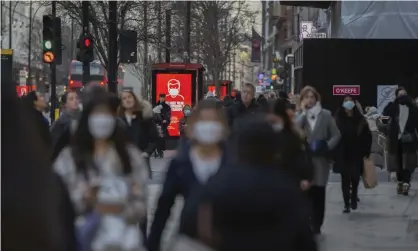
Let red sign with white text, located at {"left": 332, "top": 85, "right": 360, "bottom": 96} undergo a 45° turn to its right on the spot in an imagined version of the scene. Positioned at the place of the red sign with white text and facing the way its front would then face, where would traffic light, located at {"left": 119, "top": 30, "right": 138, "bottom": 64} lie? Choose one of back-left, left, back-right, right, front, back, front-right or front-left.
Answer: front

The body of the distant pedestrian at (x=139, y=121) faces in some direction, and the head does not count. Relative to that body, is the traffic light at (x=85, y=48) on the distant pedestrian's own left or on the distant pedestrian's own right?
on the distant pedestrian's own right

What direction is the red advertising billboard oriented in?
toward the camera

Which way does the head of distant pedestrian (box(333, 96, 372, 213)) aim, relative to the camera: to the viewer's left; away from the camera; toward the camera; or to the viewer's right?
toward the camera

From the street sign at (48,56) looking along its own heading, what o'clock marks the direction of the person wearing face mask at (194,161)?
The person wearing face mask is roughly at 12 o'clock from the street sign.

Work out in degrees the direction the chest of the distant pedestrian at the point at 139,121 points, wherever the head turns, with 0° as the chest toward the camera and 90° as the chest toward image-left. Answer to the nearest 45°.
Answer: approximately 45°

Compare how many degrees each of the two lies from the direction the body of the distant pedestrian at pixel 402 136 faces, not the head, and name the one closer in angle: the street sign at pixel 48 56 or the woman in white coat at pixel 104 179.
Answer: the woman in white coat

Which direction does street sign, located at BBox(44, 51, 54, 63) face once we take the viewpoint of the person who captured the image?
facing the viewer

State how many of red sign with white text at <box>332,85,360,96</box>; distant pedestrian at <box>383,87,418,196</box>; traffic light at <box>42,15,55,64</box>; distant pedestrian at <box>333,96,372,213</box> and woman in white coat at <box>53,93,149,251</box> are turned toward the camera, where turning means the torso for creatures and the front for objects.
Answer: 5

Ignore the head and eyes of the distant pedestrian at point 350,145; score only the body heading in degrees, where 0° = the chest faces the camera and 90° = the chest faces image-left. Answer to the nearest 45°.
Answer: approximately 0°

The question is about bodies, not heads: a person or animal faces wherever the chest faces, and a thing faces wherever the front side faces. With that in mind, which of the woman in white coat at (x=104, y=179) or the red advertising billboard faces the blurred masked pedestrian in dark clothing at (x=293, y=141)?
the red advertising billboard

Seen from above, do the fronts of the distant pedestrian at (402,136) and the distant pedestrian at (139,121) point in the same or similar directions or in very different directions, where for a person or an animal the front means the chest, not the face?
same or similar directions

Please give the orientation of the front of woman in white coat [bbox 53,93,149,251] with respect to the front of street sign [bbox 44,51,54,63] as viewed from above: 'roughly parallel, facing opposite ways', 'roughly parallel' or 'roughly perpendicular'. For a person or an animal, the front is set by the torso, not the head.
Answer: roughly parallel
